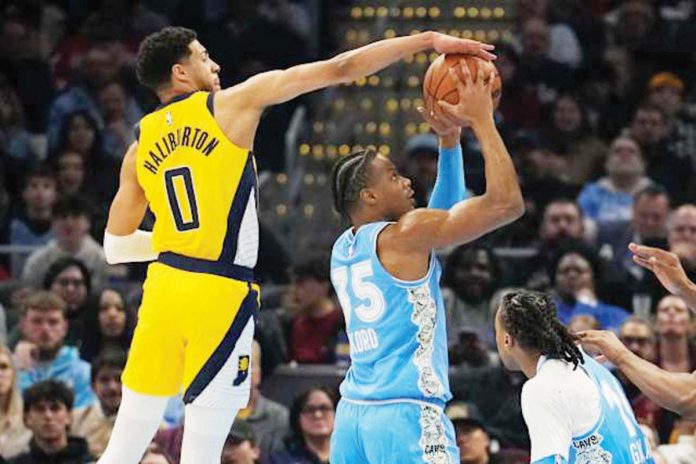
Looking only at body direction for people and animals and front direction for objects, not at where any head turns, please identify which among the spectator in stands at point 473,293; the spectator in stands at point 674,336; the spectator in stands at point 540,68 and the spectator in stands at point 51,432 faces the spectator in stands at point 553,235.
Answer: the spectator in stands at point 540,68

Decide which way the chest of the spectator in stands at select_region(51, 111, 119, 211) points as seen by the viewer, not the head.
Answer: toward the camera

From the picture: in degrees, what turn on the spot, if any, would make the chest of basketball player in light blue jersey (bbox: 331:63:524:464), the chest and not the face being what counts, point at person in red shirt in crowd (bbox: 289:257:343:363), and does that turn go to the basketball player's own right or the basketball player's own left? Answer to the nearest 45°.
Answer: approximately 45° to the basketball player's own left

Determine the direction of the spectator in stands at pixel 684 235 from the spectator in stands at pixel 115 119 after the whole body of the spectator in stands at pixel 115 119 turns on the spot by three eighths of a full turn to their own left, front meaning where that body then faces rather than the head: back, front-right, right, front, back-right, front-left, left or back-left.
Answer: right

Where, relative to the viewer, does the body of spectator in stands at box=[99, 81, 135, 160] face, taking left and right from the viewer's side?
facing the viewer

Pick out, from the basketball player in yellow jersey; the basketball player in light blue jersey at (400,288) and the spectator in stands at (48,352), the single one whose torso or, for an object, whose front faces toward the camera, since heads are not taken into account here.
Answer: the spectator in stands

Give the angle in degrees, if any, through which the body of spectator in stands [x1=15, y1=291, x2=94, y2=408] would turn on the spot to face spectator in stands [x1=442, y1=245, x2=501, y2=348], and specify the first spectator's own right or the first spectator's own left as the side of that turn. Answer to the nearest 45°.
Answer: approximately 90° to the first spectator's own left

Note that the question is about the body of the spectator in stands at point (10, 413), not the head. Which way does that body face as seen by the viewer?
toward the camera

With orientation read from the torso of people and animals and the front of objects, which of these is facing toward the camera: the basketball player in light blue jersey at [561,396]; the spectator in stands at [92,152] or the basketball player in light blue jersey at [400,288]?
the spectator in stands

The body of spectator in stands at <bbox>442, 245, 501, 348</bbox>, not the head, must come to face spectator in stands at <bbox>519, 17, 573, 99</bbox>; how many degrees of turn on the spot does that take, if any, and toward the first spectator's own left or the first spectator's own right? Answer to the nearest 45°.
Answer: approximately 180°

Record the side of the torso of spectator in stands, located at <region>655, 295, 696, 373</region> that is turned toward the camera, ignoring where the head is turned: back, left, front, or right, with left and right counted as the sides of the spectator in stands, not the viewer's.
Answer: front
